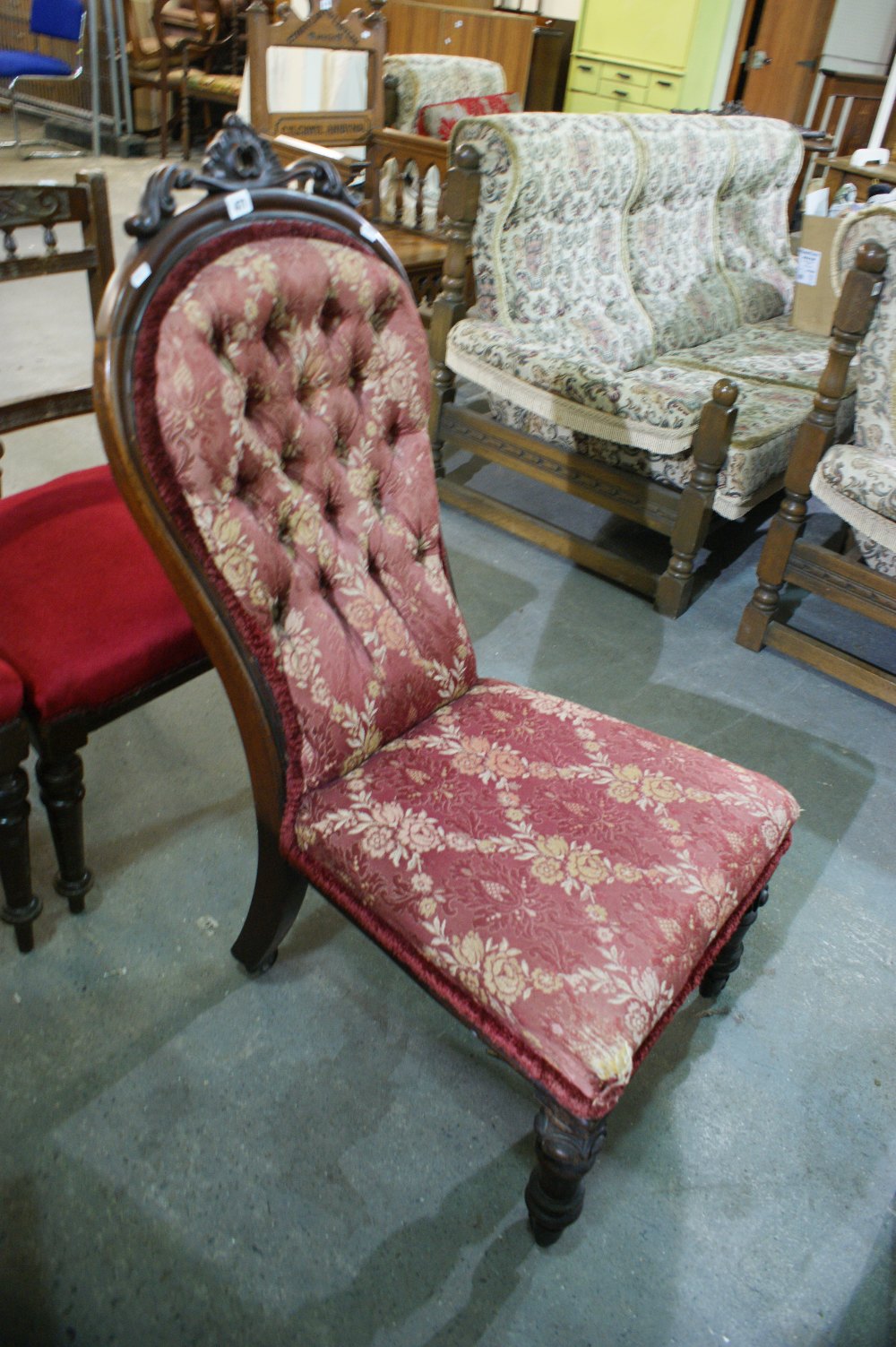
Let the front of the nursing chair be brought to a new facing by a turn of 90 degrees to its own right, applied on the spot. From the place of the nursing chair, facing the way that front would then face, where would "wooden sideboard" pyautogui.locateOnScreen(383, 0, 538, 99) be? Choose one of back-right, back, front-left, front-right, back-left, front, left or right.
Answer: back-right

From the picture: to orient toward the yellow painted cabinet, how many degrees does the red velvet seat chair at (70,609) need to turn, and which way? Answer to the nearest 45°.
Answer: approximately 90° to its left

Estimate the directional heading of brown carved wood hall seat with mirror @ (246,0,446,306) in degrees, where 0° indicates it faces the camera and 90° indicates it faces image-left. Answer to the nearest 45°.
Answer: approximately 315°

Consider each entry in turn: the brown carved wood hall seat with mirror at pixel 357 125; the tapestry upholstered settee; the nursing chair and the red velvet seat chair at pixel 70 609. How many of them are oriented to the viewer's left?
0

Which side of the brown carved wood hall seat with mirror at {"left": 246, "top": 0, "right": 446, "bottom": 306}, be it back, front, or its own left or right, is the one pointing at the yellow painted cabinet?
left

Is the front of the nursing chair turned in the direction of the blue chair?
no

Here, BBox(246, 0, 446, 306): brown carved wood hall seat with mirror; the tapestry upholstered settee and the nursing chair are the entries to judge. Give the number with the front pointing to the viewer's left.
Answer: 0

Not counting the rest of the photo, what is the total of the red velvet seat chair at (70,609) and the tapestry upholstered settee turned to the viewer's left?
0

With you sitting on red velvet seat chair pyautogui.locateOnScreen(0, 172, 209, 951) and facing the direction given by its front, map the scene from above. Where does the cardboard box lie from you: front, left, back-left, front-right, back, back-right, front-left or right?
left

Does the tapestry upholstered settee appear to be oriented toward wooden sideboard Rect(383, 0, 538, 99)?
no

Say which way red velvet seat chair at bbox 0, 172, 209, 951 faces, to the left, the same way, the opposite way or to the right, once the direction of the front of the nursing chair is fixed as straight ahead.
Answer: the same way

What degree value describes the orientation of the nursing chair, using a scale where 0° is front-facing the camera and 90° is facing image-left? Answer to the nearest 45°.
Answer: approximately 315°

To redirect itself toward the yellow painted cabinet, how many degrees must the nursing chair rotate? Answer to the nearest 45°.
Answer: approximately 135° to its left

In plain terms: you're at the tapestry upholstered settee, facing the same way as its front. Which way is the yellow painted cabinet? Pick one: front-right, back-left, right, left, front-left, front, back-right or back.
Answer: back-left

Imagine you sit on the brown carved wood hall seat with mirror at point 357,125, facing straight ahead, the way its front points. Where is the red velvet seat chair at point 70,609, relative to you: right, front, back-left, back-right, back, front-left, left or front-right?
front-right

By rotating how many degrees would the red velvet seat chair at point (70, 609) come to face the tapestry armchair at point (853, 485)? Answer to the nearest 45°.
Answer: approximately 45° to its left

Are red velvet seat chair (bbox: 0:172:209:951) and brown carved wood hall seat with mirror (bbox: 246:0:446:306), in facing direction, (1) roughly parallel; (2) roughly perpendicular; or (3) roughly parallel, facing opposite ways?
roughly parallel

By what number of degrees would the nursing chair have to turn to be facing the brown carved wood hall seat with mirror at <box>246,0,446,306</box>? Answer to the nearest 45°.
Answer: approximately 135° to its left

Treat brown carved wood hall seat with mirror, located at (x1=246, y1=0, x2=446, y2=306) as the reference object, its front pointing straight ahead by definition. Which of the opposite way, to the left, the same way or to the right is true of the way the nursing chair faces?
the same way

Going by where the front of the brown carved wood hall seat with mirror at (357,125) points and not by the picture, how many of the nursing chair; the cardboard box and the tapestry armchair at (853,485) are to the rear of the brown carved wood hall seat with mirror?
0
